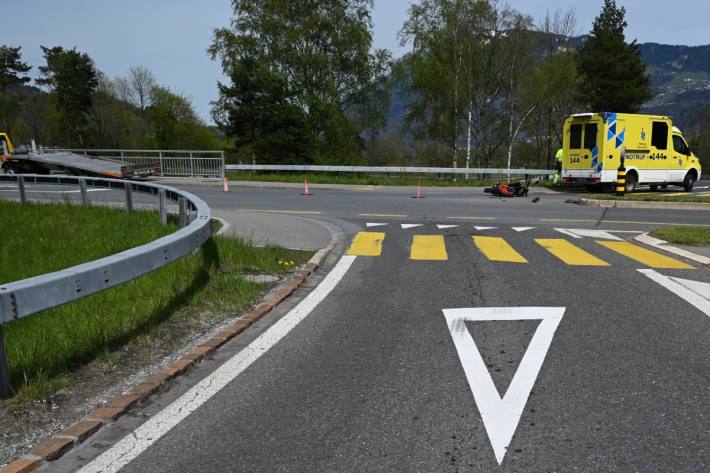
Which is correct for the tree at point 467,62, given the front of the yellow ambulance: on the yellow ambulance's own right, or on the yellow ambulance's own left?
on the yellow ambulance's own left

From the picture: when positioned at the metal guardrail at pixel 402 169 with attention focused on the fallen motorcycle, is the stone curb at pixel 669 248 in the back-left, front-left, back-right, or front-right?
front-right

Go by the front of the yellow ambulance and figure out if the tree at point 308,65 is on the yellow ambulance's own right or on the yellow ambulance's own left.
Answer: on the yellow ambulance's own left

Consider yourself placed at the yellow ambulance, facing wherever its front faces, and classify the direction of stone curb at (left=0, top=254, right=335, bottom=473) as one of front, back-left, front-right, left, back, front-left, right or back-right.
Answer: back-right

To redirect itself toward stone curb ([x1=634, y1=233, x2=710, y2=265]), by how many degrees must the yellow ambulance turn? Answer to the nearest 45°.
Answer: approximately 135° to its right

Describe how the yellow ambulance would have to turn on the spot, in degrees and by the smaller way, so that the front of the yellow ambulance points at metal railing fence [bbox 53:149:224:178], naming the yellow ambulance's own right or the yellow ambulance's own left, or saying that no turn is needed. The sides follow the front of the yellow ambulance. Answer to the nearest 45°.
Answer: approximately 135° to the yellow ambulance's own left

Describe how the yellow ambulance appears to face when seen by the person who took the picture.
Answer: facing away from the viewer and to the right of the viewer

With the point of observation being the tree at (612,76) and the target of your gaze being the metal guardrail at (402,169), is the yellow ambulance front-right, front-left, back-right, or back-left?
front-left

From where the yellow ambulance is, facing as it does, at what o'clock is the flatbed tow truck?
The flatbed tow truck is roughly at 7 o'clock from the yellow ambulance.

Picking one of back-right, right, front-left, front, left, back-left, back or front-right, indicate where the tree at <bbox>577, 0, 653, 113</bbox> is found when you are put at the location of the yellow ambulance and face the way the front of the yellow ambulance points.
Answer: front-left

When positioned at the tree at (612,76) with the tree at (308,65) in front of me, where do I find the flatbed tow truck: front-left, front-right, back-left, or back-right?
front-left

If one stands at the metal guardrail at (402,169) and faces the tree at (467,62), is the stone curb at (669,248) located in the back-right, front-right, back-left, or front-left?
back-right

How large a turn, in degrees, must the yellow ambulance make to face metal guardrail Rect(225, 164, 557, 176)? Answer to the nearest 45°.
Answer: approximately 135° to its left
